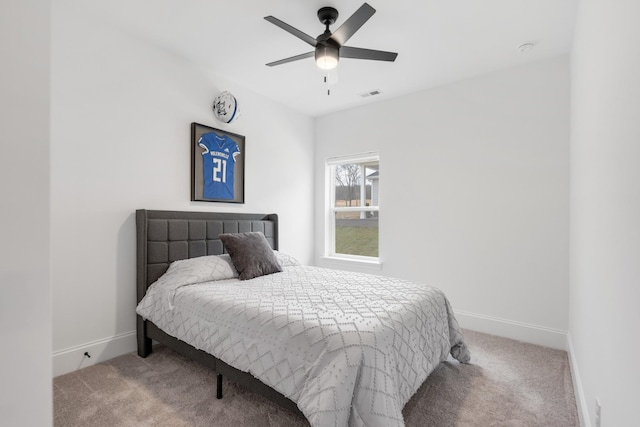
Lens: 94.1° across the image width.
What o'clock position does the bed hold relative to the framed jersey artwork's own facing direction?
The bed is roughly at 1 o'clock from the framed jersey artwork.

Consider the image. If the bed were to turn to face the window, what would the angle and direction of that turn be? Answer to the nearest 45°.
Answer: approximately 135° to its left

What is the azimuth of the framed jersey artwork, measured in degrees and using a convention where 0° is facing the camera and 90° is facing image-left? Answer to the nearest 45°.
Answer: approximately 315°

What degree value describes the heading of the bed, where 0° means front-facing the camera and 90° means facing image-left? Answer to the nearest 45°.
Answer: approximately 315°

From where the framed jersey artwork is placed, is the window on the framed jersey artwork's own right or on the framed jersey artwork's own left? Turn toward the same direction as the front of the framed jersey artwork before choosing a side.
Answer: on the framed jersey artwork's own left

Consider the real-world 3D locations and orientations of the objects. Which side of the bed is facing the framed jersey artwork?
back
